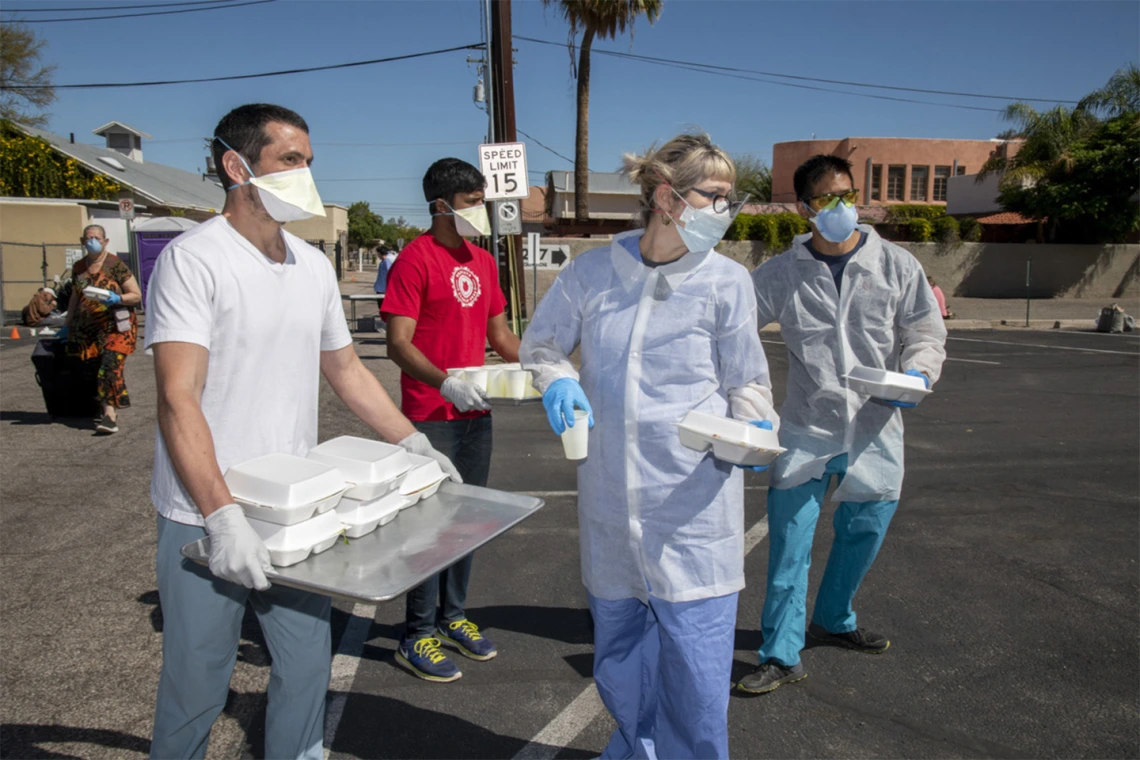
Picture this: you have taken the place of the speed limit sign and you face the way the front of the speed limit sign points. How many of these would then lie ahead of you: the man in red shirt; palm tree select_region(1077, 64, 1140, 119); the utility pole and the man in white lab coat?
2

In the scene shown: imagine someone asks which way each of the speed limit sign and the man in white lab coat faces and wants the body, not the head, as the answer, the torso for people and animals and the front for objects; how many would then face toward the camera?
2

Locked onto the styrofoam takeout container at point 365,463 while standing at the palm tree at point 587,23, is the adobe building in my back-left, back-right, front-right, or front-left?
back-left

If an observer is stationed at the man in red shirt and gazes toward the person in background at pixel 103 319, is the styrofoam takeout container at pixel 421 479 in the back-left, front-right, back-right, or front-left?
back-left

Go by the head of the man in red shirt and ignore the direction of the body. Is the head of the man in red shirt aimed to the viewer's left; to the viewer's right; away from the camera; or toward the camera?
to the viewer's right

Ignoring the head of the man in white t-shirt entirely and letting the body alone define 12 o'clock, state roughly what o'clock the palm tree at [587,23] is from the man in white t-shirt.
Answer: The palm tree is roughly at 8 o'clock from the man in white t-shirt.

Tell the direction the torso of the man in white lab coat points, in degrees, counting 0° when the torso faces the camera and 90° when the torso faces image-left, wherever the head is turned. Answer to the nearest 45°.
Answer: approximately 0°

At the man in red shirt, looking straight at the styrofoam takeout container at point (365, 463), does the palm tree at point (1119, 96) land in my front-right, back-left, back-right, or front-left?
back-left

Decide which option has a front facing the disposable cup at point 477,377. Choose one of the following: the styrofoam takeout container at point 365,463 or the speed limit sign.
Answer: the speed limit sign

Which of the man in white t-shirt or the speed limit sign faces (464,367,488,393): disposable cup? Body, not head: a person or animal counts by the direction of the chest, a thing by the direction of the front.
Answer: the speed limit sign

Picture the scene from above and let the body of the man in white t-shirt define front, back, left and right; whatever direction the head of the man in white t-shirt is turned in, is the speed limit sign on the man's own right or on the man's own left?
on the man's own left
